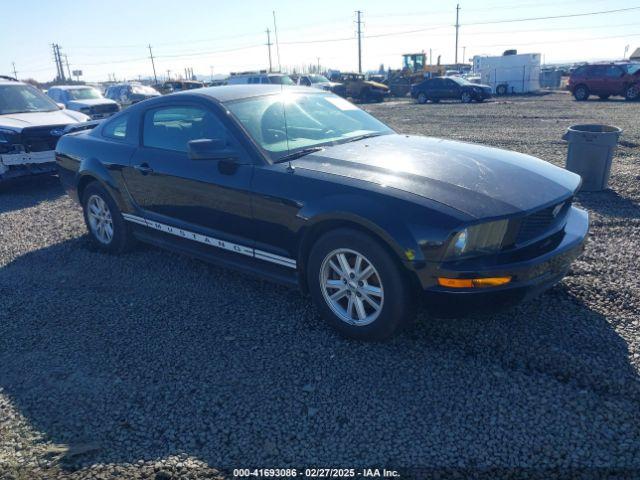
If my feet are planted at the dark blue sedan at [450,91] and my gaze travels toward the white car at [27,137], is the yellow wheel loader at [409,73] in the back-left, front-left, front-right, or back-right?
back-right

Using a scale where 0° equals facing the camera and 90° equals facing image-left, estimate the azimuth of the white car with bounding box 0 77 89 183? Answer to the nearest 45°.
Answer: approximately 315°

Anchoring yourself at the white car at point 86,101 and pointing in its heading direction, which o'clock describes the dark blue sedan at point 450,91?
The dark blue sedan is roughly at 10 o'clock from the white car.

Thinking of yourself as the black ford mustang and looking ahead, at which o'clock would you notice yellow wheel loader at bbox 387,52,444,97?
The yellow wheel loader is roughly at 8 o'clock from the black ford mustang.

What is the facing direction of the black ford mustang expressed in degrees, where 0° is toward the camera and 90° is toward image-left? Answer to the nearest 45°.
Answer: approximately 315°

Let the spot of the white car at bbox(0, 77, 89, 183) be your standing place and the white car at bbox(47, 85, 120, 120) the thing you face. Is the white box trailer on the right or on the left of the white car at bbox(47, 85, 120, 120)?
right

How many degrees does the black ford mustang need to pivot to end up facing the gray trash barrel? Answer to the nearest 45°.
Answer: approximately 90° to its left

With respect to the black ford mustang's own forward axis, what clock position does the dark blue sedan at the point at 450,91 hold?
The dark blue sedan is roughly at 8 o'clock from the black ford mustang.

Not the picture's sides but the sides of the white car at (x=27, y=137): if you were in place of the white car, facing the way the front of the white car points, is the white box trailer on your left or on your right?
on your left

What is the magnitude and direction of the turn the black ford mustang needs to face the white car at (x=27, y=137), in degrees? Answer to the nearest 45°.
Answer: approximately 180°

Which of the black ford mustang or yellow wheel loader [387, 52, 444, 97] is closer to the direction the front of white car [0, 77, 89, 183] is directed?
the black ford mustang

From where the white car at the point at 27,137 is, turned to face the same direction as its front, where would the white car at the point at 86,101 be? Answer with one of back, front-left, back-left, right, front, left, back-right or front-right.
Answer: back-left
